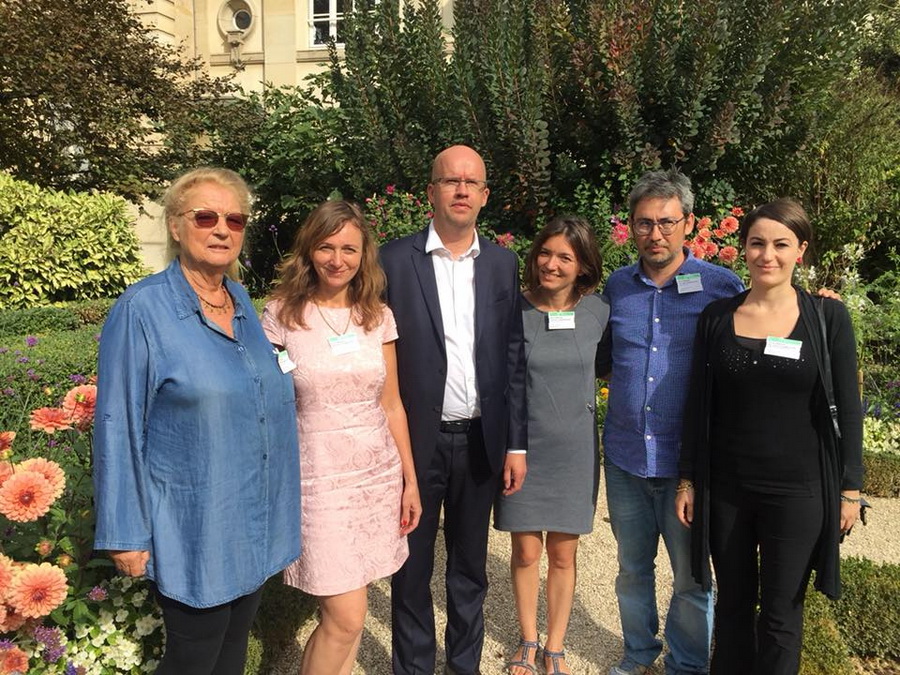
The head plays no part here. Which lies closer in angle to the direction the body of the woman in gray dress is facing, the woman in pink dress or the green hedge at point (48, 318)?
the woman in pink dress

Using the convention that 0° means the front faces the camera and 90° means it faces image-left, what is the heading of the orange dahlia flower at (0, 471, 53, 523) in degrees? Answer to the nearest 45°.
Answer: approximately 0°

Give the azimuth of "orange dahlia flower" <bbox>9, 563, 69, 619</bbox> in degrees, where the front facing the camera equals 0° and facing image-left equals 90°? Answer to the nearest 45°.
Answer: approximately 0°

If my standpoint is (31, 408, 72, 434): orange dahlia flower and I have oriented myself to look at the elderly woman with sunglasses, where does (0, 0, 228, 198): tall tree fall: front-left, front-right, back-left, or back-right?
back-left
